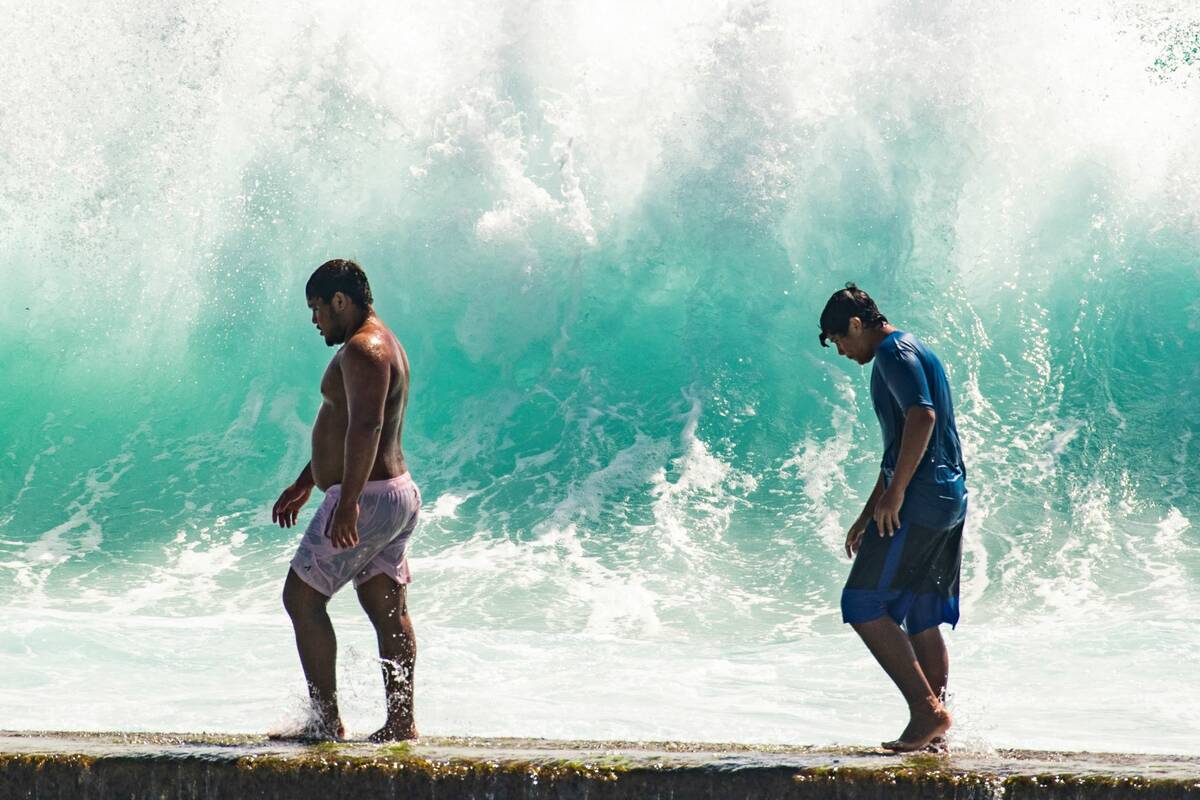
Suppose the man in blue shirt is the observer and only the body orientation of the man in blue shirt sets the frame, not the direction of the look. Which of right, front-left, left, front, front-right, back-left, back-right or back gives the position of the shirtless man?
front

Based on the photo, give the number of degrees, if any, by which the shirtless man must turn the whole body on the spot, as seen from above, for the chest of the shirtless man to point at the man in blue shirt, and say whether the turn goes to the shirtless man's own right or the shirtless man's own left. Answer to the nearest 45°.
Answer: approximately 180°

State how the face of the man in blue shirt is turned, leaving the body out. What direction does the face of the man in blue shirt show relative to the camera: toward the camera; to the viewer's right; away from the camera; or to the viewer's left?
to the viewer's left

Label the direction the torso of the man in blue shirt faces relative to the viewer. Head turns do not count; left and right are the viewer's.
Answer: facing to the left of the viewer

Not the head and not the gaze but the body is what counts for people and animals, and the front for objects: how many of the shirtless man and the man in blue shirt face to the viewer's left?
2

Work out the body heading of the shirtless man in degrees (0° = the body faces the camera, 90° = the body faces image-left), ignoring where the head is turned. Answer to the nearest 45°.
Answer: approximately 90°

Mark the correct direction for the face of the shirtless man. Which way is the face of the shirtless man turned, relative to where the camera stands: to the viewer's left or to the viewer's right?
to the viewer's left
